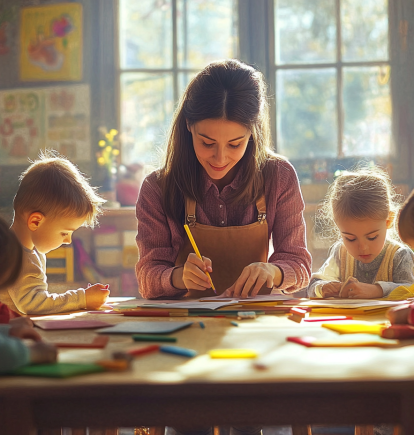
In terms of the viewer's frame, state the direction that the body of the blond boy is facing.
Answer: to the viewer's right

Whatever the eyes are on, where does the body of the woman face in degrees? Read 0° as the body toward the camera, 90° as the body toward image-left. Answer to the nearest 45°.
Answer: approximately 0°

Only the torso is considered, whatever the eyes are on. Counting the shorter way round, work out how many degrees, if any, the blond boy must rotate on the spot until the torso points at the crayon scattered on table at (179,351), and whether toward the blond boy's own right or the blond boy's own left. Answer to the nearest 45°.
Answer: approximately 90° to the blond boy's own right

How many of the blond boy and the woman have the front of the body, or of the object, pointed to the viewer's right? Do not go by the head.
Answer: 1

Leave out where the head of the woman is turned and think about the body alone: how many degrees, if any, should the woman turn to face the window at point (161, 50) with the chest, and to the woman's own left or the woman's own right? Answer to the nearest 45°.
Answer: approximately 180°

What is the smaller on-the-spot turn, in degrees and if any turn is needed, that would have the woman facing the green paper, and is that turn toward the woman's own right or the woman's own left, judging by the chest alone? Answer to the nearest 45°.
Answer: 0° — they already face it

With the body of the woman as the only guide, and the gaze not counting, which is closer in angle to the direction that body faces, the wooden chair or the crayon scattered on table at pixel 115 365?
the crayon scattered on table

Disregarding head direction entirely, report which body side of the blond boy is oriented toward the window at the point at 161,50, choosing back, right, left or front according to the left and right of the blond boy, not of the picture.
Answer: left

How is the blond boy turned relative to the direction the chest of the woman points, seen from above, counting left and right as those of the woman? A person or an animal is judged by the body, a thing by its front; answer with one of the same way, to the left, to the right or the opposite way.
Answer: to the left

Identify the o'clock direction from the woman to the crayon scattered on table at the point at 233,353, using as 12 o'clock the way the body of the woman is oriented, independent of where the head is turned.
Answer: The crayon scattered on table is roughly at 12 o'clock from the woman.
